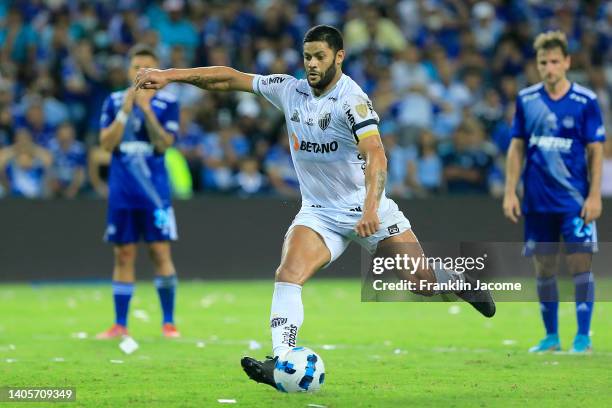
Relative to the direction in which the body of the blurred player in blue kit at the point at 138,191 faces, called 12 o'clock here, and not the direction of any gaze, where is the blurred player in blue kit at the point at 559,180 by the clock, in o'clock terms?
the blurred player in blue kit at the point at 559,180 is roughly at 10 o'clock from the blurred player in blue kit at the point at 138,191.

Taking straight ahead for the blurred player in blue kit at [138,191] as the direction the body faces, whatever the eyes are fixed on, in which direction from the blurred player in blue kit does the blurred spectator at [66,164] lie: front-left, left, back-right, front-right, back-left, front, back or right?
back

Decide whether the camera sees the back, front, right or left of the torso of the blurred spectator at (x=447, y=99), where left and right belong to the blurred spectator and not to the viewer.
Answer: front

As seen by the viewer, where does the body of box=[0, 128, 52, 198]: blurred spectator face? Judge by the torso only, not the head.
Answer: toward the camera

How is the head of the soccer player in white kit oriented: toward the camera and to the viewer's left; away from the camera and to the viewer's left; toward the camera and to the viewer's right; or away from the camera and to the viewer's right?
toward the camera and to the viewer's left

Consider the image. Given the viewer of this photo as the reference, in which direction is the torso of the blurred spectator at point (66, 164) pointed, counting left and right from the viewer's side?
facing the viewer

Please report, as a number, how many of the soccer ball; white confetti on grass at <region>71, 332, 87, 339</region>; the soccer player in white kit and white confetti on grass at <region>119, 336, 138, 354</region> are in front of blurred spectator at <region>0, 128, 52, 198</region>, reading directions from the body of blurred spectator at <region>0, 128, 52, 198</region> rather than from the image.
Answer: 4

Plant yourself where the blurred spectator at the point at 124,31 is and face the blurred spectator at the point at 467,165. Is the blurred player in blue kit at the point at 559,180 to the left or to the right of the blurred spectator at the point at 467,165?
right

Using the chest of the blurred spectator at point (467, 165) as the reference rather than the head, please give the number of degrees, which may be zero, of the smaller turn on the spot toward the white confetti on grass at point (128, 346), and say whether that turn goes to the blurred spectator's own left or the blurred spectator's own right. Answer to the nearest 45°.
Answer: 0° — they already face it

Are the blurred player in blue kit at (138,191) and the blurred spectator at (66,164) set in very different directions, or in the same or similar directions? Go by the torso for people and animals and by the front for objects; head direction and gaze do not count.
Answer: same or similar directions

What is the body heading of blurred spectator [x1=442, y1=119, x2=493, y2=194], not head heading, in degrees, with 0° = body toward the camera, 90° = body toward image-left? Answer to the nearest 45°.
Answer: approximately 0°

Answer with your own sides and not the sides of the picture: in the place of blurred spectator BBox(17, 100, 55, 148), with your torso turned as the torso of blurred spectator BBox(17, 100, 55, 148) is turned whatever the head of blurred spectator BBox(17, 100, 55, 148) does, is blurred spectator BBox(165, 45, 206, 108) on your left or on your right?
on your left

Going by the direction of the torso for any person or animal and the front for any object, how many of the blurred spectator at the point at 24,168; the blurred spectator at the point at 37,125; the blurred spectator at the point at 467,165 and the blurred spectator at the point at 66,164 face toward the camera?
4

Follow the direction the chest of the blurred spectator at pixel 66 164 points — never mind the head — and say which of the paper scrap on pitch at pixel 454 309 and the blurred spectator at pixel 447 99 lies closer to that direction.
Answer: the paper scrap on pitch

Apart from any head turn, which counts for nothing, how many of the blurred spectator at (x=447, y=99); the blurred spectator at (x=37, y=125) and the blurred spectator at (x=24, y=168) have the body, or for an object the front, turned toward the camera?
3
